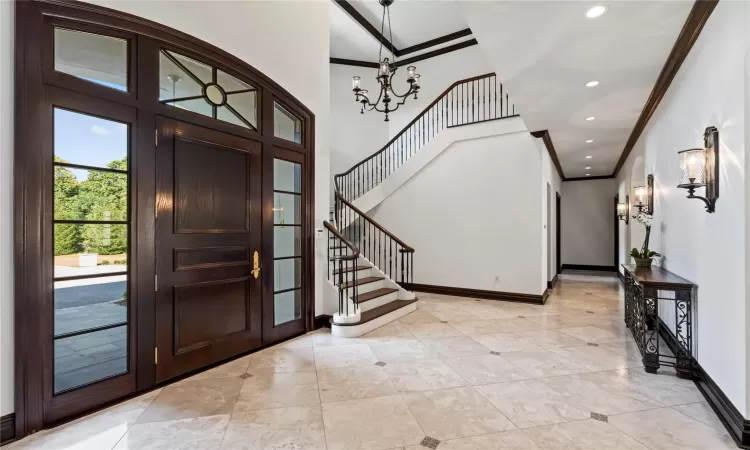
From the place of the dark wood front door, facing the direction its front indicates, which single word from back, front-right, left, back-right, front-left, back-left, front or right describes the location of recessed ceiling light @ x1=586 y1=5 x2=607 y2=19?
front

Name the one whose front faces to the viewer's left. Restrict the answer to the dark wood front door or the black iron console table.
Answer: the black iron console table

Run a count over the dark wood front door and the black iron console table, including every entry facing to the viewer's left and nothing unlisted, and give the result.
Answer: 1

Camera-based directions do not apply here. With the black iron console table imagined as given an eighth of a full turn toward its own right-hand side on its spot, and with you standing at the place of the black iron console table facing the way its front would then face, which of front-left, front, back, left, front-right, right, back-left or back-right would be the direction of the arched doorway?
left

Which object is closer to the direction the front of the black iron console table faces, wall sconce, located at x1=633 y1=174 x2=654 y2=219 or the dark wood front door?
the dark wood front door

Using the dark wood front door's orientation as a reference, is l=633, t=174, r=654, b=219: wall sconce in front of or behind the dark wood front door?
in front

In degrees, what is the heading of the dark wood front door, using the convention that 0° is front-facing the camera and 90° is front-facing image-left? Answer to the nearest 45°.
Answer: approximately 315°

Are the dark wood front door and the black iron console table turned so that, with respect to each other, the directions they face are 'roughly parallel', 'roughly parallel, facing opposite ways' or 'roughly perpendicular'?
roughly parallel, facing opposite ways

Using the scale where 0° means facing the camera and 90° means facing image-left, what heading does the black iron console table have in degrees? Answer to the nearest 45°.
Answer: approximately 90°
